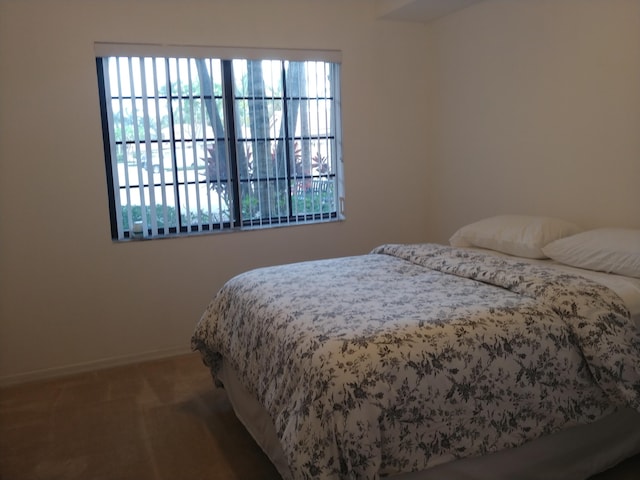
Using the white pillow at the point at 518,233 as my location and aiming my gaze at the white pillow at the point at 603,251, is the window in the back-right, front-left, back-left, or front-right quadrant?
back-right

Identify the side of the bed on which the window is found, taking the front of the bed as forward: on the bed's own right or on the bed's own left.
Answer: on the bed's own right

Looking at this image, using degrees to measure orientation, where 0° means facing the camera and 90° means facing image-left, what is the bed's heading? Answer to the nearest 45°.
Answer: approximately 45°
